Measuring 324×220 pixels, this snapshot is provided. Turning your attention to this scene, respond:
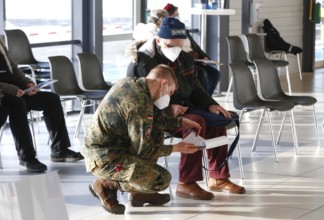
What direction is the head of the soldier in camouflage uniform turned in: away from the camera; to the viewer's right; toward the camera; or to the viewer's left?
to the viewer's right

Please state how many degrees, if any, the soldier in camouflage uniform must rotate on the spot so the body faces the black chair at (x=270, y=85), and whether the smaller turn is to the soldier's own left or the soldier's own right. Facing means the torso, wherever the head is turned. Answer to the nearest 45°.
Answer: approximately 45° to the soldier's own left

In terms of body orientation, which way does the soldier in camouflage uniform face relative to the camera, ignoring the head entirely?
to the viewer's right

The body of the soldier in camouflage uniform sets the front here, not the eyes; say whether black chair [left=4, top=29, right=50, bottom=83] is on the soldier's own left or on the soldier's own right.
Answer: on the soldier's own left

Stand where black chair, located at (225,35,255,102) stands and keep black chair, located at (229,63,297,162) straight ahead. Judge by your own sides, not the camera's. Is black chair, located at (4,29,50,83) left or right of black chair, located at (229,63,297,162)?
right

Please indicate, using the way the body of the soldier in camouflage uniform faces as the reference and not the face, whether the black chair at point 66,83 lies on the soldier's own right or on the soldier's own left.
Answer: on the soldier's own left

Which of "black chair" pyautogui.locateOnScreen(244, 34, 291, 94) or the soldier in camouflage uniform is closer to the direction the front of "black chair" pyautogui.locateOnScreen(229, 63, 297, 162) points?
the soldier in camouflage uniform
